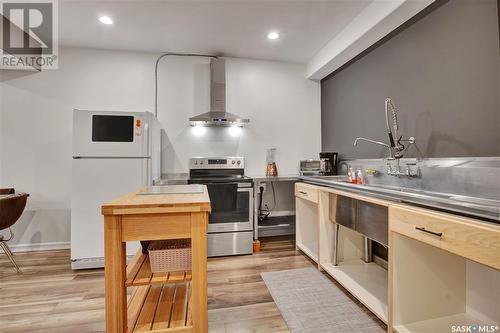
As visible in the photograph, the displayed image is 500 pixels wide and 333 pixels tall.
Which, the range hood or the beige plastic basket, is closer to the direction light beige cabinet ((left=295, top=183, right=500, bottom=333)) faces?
the beige plastic basket

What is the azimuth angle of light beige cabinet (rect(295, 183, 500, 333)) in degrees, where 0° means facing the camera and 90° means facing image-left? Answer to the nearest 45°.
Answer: approximately 45°

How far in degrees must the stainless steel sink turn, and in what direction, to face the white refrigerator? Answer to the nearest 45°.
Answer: approximately 45° to its right

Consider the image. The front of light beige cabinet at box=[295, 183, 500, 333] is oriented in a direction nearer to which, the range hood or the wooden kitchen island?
the wooden kitchen island

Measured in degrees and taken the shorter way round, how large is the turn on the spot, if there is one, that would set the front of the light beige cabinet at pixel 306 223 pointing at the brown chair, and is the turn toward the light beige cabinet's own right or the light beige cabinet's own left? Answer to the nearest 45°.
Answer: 0° — it already faces it

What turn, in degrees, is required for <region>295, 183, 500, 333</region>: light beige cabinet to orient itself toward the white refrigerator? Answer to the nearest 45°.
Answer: approximately 45° to its right

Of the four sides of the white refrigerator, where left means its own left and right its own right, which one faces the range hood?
left

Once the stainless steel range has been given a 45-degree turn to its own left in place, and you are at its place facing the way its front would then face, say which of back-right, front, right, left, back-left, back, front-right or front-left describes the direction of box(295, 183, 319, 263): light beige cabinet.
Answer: front-left

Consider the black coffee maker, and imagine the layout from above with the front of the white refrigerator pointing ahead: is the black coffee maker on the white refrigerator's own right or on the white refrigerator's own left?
on the white refrigerator's own left

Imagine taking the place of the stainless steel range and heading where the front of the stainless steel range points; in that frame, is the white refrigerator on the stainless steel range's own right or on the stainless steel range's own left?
on the stainless steel range's own right

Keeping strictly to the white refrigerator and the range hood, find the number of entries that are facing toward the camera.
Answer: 2
